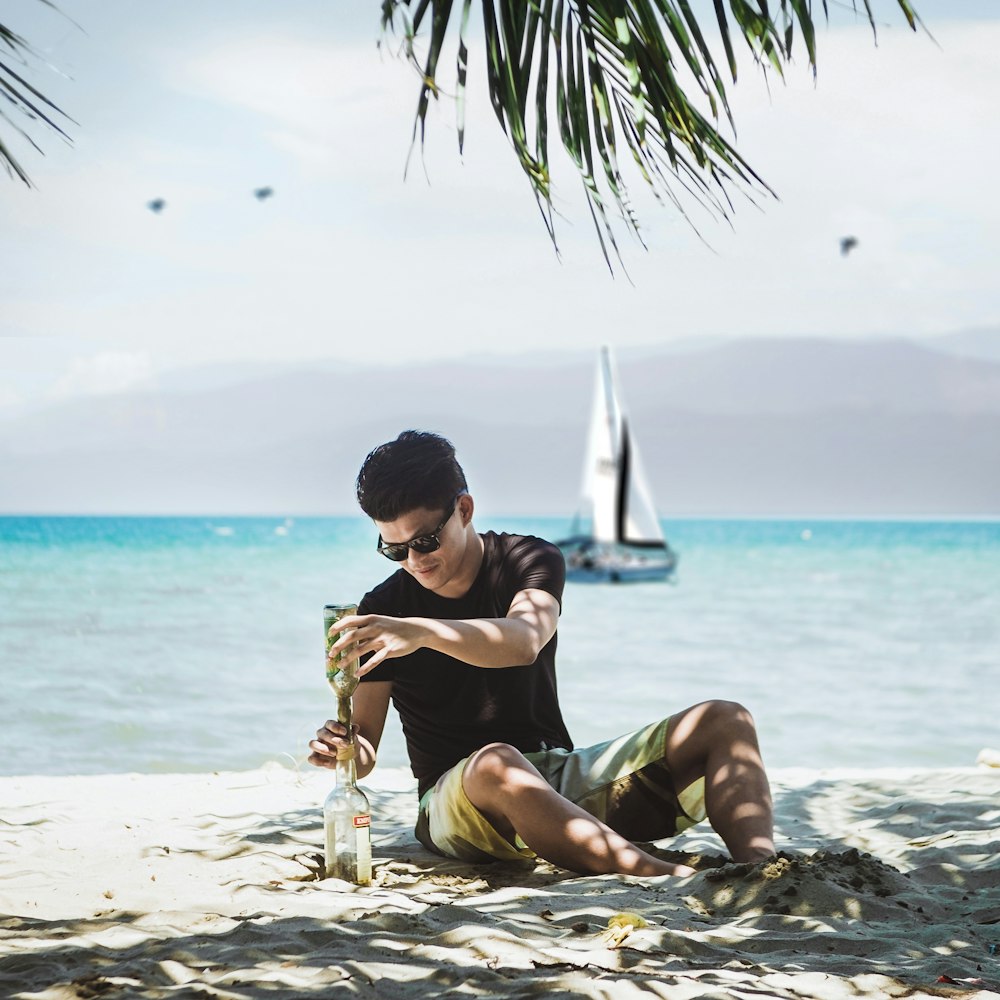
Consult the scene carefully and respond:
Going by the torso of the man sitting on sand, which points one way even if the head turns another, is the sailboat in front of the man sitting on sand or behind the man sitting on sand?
behind

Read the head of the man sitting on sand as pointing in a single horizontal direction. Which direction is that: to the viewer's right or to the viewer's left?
to the viewer's left

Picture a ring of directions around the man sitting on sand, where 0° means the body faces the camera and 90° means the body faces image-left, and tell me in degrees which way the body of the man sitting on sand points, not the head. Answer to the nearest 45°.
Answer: approximately 0°
